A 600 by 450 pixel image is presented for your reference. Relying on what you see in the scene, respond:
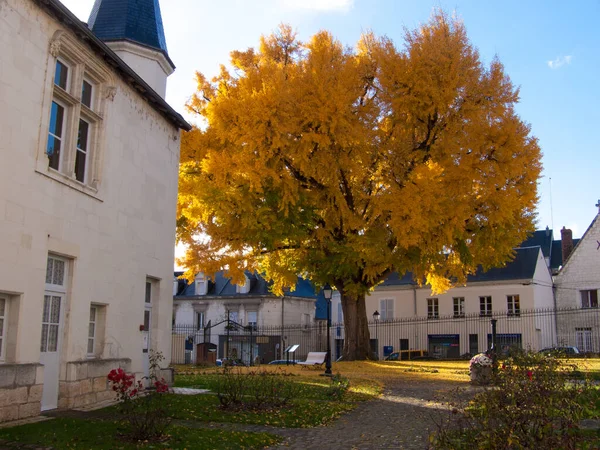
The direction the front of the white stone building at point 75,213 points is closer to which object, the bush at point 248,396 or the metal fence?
the bush

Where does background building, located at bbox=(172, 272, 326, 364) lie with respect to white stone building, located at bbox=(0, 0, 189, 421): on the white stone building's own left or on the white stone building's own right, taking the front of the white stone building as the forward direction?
on the white stone building's own left

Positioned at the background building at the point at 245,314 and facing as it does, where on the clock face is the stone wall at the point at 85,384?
The stone wall is roughly at 12 o'clock from the background building.

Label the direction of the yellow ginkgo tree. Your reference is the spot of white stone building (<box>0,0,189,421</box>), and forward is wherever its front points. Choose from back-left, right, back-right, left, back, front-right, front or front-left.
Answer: left

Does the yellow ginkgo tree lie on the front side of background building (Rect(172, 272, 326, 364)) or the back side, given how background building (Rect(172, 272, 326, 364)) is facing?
on the front side

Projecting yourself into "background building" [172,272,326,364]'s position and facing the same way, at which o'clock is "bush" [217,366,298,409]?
The bush is roughly at 12 o'clock from the background building.

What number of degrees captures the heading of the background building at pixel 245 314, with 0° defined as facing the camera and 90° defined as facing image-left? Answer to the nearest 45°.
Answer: approximately 0°

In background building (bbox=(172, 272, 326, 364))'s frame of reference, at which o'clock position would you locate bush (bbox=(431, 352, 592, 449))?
The bush is roughly at 12 o'clock from the background building.

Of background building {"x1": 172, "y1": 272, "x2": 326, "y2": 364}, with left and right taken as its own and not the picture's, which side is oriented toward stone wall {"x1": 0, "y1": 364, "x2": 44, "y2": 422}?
front

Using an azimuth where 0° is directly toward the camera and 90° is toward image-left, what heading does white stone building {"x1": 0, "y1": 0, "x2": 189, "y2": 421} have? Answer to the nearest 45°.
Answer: approximately 315°

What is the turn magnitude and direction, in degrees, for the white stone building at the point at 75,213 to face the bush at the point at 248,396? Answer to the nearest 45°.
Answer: approximately 45° to its left

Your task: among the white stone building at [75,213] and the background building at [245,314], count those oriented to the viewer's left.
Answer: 0
